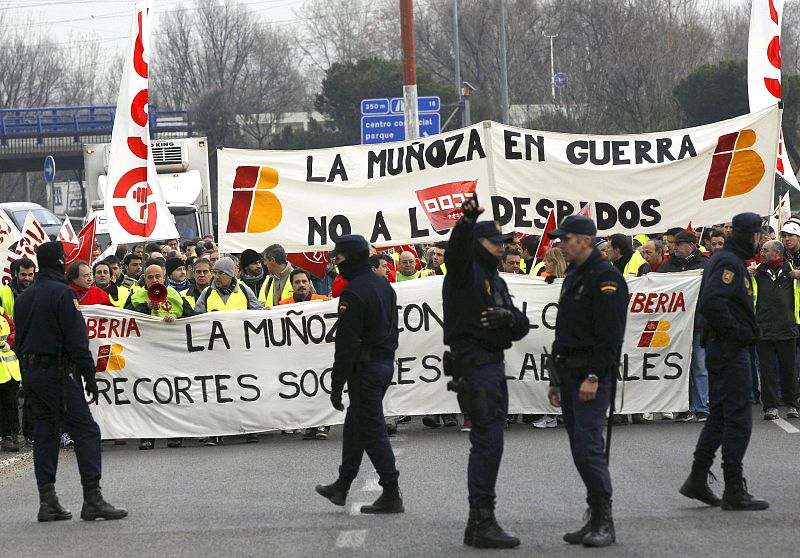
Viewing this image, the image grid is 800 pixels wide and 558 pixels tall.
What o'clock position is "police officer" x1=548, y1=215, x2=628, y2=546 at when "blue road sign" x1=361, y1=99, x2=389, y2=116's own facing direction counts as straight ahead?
The police officer is roughly at 12 o'clock from the blue road sign.

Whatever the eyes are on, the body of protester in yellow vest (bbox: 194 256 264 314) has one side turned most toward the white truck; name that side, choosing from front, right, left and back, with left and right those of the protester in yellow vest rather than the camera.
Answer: back

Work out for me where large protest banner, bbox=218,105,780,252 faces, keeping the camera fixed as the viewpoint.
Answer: facing the viewer

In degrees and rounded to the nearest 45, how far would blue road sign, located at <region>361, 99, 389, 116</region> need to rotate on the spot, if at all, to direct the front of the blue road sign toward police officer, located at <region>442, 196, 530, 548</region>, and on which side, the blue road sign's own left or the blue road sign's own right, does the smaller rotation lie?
0° — it already faces them

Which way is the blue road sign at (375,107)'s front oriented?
toward the camera

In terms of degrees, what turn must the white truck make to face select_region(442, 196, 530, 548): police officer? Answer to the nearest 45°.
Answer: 0° — it already faces them

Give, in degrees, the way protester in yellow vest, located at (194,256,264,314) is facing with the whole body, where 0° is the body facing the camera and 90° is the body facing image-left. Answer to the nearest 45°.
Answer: approximately 0°

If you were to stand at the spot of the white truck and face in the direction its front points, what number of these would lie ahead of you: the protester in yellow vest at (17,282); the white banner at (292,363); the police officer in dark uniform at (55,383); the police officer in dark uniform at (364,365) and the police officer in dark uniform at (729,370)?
5

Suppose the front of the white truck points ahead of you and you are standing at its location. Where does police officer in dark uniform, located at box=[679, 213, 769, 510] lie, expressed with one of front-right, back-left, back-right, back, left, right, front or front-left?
front

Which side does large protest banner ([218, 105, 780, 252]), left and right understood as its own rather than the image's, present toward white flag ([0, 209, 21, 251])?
right

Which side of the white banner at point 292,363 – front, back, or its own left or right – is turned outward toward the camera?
front

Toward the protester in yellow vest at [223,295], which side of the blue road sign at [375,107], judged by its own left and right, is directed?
front

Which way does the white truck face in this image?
toward the camera

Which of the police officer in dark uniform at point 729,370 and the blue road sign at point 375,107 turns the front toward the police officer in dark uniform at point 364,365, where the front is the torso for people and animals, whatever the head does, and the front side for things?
the blue road sign

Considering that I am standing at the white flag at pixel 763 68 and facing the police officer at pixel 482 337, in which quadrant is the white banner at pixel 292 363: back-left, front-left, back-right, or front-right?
front-right

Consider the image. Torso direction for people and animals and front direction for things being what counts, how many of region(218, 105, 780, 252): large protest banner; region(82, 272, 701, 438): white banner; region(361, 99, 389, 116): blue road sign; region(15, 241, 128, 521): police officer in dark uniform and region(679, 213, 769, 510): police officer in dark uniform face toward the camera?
3
